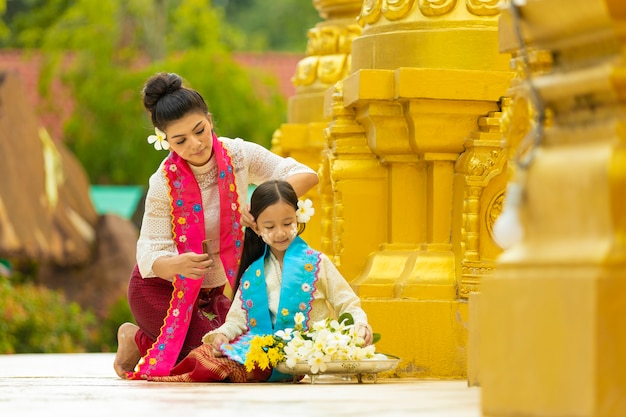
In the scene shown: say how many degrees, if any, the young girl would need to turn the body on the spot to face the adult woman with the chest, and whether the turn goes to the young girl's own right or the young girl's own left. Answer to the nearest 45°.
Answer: approximately 135° to the young girl's own right

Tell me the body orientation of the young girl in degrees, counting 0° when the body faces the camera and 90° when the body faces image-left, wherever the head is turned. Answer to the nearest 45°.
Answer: approximately 0°

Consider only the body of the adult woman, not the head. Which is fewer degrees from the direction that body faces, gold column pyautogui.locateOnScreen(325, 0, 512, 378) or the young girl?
the young girl

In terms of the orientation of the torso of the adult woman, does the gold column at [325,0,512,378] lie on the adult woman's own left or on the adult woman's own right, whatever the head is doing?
on the adult woman's own left

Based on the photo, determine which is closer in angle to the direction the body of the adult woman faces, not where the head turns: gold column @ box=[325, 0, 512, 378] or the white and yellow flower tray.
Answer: the white and yellow flower tray

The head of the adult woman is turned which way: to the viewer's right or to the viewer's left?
to the viewer's right

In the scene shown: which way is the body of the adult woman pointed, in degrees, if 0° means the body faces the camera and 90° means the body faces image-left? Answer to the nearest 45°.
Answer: approximately 315°

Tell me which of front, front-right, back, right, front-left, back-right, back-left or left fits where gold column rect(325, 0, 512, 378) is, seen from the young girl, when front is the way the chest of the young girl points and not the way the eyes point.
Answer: back-left
